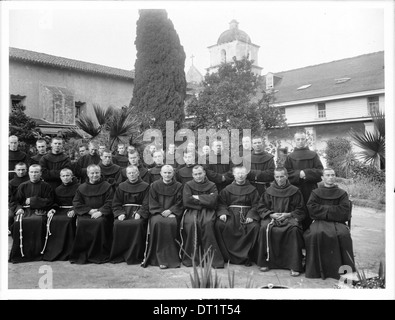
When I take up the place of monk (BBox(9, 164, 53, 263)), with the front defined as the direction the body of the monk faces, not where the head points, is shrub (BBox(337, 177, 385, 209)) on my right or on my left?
on my left

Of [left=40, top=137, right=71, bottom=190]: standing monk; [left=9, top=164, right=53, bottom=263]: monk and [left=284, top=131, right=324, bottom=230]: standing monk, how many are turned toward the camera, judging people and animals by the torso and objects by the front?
3

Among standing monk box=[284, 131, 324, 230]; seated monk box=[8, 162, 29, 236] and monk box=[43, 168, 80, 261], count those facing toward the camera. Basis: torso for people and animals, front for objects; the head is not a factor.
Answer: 3

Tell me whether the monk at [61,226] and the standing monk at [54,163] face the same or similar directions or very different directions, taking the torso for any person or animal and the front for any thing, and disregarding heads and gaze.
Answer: same or similar directions

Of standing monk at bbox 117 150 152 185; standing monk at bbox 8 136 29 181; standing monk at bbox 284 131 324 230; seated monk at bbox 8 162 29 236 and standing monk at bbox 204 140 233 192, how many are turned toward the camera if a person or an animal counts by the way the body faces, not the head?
5

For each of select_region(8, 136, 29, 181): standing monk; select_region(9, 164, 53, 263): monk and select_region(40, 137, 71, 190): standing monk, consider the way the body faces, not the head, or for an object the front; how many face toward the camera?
3

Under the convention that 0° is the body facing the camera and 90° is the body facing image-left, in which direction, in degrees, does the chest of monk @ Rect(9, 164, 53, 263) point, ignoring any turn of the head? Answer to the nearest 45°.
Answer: approximately 0°

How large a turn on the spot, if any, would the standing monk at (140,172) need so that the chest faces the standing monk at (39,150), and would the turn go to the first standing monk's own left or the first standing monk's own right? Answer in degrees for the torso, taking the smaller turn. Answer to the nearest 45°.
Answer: approximately 90° to the first standing monk's own right

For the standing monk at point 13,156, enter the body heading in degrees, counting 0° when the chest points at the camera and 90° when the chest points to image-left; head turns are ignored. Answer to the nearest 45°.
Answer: approximately 0°

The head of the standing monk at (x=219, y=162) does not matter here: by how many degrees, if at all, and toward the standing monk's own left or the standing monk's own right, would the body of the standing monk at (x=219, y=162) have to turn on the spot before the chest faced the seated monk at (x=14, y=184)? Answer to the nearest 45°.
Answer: approximately 90° to the standing monk's own right

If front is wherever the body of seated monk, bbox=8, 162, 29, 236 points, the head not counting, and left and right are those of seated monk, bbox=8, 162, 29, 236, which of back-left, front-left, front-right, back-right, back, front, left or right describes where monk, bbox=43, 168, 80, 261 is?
front-left

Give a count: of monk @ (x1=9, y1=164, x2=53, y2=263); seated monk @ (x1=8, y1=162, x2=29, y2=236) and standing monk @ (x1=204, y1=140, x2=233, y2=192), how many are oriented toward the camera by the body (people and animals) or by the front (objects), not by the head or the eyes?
3

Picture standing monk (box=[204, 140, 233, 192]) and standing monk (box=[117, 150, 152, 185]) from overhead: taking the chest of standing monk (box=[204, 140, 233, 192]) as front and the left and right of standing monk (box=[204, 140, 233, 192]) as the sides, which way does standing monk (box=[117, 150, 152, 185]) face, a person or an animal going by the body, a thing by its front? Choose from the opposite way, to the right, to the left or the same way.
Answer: the same way

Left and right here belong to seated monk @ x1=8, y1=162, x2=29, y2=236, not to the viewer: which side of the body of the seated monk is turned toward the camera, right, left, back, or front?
front

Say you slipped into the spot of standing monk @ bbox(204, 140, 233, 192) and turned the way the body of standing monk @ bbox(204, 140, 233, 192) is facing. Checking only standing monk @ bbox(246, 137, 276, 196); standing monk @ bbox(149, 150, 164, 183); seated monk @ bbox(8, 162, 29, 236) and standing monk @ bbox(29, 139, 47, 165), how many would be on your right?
3

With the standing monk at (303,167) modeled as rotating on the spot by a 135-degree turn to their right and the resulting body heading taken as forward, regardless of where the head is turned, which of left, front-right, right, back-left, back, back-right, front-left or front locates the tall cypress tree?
front

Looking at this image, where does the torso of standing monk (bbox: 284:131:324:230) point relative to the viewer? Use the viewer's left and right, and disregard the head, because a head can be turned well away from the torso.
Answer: facing the viewer
